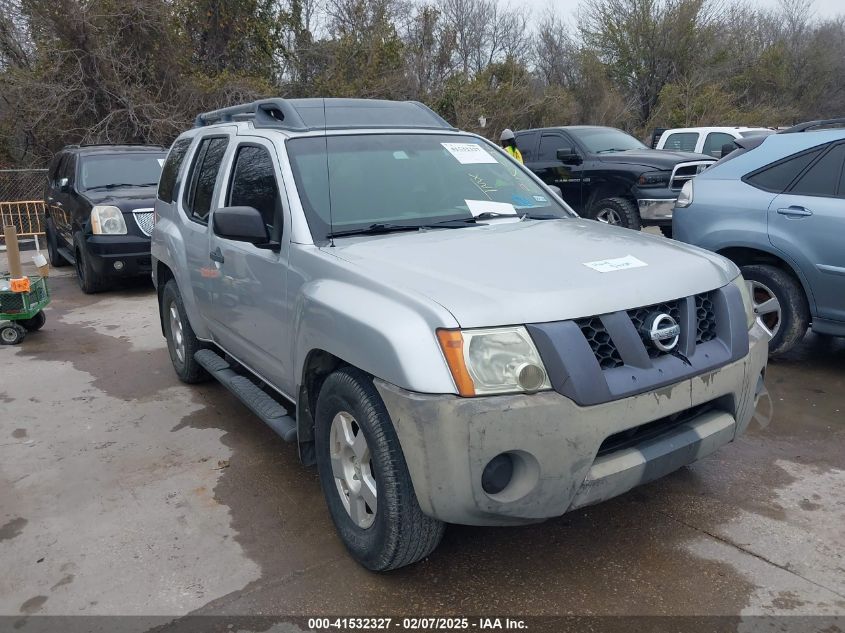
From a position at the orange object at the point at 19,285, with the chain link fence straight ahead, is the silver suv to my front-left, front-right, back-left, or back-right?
back-right

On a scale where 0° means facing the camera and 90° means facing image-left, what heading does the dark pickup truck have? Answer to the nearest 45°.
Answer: approximately 315°

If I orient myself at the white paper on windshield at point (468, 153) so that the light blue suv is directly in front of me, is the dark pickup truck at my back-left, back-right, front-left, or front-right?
front-left

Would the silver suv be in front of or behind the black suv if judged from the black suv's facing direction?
in front

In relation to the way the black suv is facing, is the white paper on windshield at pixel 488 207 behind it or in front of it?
in front

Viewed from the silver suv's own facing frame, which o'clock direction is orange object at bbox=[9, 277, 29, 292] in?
The orange object is roughly at 6 o'clock from the silver suv.

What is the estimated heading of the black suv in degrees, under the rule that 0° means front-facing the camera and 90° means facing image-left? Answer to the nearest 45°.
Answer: approximately 315°

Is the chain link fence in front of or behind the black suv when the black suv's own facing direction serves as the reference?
behind

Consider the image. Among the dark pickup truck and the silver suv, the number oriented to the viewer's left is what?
0

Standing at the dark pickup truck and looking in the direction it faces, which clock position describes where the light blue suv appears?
The light blue suv is roughly at 1 o'clock from the dark pickup truck.

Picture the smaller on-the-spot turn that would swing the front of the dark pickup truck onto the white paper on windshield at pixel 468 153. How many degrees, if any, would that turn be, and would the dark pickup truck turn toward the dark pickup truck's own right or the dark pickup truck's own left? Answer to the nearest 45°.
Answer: approximately 45° to the dark pickup truck's own right

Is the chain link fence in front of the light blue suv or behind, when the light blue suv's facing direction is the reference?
behind

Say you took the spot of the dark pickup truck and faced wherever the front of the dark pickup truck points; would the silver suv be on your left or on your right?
on your right
